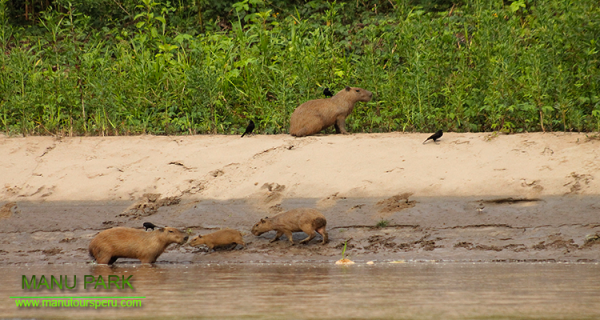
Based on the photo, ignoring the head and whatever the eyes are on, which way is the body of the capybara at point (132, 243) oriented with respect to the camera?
to the viewer's right

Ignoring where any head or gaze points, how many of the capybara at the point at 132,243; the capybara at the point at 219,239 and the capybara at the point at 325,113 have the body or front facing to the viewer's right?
2

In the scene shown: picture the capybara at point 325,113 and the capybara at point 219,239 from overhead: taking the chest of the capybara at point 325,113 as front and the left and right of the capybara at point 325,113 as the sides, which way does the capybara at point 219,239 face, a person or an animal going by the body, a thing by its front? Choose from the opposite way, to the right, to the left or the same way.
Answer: the opposite way

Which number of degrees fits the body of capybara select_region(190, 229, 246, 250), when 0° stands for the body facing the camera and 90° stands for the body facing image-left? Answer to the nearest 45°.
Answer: approximately 90°

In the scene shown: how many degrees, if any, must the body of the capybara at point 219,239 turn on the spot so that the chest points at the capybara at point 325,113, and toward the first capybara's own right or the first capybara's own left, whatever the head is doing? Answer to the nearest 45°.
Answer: approximately 135° to the first capybara's own right

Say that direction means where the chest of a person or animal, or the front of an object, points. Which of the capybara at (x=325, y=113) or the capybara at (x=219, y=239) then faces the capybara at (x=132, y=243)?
the capybara at (x=219, y=239)

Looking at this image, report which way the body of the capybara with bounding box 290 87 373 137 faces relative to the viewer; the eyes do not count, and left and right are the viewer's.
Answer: facing to the right of the viewer

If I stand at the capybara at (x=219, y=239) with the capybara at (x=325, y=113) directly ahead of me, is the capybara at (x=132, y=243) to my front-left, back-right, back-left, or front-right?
back-left

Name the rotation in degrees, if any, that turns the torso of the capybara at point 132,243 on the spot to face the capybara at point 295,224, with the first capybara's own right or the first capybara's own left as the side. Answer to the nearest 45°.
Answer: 0° — it already faces it

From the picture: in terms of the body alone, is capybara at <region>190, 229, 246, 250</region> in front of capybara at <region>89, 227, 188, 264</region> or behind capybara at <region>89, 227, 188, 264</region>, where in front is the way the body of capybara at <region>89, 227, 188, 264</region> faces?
in front

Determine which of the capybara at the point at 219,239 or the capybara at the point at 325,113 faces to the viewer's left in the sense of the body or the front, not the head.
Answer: the capybara at the point at 219,239
